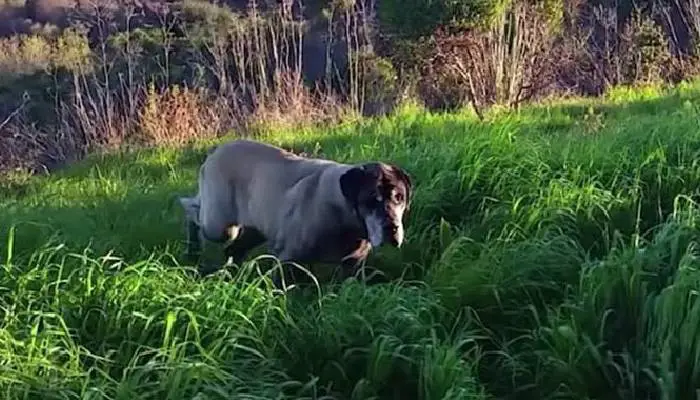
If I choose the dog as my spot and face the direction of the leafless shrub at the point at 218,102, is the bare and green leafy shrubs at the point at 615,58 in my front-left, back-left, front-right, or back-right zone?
front-right

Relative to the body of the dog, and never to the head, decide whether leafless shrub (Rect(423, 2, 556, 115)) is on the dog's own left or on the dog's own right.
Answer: on the dog's own left

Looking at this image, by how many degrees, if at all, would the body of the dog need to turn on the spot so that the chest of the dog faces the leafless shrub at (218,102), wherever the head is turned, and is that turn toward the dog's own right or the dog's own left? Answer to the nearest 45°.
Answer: approximately 135° to the dog's own left

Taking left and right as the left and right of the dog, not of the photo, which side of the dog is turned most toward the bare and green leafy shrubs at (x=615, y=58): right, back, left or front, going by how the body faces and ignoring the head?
left

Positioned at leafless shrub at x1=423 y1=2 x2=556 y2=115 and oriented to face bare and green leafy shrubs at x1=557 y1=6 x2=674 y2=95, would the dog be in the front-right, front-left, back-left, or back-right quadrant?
back-right

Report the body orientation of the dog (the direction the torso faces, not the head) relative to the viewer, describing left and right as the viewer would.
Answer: facing the viewer and to the right of the viewer
